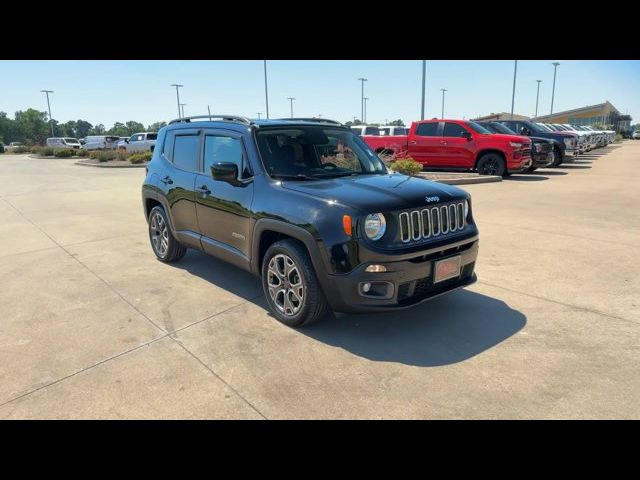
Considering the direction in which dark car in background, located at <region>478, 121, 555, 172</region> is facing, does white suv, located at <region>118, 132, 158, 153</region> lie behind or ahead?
behind

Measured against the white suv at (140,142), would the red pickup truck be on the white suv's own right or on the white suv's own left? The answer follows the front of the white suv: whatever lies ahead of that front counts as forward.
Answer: on the white suv's own left

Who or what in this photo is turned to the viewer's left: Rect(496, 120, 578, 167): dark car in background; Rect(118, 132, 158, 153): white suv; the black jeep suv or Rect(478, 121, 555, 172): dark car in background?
the white suv

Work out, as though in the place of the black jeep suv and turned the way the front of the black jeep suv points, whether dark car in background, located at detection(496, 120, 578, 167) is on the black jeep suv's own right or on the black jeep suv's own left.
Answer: on the black jeep suv's own left

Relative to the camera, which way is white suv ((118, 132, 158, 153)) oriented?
to the viewer's left

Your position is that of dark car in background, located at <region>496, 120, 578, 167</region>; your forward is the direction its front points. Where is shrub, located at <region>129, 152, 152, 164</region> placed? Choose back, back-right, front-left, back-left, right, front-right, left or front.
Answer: back-right
